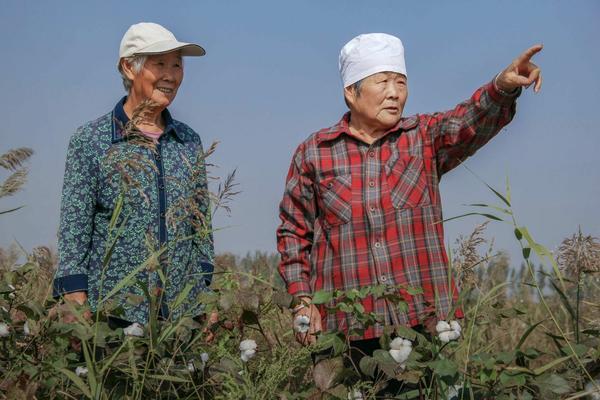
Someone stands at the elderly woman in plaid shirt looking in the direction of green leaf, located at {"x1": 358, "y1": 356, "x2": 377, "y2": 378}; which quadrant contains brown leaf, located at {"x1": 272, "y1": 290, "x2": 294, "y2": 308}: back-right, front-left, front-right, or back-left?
front-right

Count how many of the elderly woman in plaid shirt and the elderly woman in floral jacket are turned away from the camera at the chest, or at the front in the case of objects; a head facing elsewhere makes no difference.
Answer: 0

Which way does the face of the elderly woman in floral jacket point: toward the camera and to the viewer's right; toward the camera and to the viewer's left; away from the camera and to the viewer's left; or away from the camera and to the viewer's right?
toward the camera and to the viewer's right

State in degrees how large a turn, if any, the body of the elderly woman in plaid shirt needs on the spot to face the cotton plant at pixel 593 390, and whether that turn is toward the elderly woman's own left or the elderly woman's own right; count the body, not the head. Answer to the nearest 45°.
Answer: approximately 45° to the elderly woman's own left

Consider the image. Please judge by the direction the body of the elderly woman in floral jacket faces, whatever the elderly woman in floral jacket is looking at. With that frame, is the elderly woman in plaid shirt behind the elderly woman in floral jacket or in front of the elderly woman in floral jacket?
in front

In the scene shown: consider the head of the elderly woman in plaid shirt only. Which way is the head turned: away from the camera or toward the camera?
toward the camera

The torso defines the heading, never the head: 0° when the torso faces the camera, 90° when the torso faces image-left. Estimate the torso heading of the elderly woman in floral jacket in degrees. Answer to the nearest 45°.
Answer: approximately 315°

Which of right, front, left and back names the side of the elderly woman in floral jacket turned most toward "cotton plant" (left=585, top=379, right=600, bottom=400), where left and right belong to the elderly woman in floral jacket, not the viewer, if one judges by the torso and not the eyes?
front

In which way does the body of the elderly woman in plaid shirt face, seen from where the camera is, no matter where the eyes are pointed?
toward the camera

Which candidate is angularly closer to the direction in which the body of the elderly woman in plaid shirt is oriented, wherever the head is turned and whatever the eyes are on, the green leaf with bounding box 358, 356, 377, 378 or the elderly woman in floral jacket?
the green leaf

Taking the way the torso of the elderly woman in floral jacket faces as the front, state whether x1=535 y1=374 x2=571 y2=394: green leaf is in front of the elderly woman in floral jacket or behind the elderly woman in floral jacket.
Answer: in front

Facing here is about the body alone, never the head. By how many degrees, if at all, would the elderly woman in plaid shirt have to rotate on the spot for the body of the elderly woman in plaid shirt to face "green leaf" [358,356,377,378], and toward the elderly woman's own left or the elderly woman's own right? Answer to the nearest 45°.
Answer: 0° — they already face it
